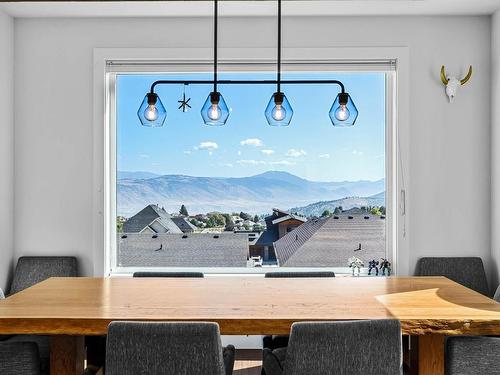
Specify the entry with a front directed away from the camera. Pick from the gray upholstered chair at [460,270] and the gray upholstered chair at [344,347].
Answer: the gray upholstered chair at [344,347]

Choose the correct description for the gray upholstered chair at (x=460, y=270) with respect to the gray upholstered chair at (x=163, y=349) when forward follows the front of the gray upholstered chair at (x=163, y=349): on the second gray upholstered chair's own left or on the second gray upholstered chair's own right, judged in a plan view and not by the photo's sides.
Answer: on the second gray upholstered chair's own right

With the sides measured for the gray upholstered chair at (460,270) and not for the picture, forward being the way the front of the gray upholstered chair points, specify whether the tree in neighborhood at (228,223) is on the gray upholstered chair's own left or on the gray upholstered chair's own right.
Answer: on the gray upholstered chair's own right

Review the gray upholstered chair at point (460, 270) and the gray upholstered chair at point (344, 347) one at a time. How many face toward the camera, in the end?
1

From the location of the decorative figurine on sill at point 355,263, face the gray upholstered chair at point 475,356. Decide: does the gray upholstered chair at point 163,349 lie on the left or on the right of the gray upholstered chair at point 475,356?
right

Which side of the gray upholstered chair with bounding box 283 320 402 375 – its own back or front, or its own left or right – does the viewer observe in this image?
back

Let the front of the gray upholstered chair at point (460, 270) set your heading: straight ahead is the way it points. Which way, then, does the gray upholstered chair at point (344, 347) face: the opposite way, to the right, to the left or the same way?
the opposite way

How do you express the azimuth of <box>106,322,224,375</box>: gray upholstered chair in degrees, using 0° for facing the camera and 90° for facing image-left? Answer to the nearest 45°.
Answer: approximately 180°

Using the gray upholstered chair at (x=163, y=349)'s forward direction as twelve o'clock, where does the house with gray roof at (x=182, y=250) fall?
The house with gray roof is roughly at 12 o'clock from the gray upholstered chair.
